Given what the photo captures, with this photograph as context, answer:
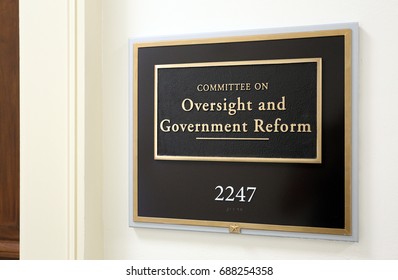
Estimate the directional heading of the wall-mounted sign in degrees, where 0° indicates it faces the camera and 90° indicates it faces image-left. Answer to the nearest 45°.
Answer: approximately 45°
